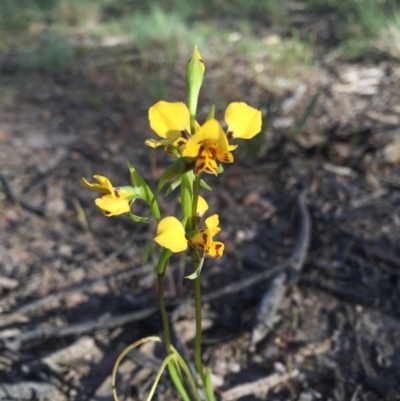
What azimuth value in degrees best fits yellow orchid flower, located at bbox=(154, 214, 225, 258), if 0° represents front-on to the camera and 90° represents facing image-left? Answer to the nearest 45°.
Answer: approximately 270°

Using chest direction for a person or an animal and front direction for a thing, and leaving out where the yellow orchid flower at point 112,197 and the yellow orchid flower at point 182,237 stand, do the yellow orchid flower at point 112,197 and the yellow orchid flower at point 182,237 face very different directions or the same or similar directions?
very different directions

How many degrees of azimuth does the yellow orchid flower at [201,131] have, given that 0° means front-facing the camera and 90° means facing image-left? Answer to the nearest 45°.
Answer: approximately 0°

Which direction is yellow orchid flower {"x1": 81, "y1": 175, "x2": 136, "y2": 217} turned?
to the viewer's left

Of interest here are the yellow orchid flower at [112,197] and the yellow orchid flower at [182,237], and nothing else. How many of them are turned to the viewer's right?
1

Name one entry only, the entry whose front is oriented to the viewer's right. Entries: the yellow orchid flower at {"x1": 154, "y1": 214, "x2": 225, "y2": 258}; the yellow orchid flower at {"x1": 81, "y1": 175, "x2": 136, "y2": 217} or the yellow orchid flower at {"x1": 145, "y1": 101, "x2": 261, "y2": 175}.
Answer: the yellow orchid flower at {"x1": 154, "y1": 214, "x2": 225, "y2": 258}

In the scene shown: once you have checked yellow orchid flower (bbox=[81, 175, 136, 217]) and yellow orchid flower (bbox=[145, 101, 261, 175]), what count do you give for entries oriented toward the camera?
1

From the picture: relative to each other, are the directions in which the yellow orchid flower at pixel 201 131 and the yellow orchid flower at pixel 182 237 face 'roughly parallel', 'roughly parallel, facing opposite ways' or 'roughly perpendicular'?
roughly perpendicular
